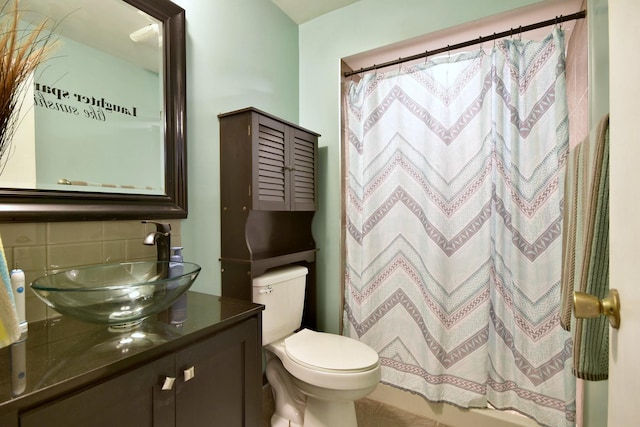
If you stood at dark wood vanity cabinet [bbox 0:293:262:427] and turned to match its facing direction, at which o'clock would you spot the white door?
The white door is roughly at 12 o'clock from the dark wood vanity cabinet.

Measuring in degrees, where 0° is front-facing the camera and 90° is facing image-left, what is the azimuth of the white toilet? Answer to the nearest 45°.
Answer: approximately 315°

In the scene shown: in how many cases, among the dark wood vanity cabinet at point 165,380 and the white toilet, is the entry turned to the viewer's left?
0

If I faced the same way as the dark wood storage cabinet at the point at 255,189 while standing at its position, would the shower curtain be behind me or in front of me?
in front

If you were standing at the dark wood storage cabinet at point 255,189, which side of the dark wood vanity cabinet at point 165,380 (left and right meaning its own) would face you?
left

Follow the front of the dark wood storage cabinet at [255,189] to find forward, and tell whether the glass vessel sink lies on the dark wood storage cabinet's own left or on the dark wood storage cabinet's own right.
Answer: on the dark wood storage cabinet's own right

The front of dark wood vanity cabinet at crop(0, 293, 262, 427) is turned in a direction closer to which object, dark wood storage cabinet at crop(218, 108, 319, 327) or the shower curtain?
the shower curtain

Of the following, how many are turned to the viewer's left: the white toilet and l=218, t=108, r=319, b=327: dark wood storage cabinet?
0

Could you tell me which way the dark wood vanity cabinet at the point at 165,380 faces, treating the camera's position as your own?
facing the viewer and to the right of the viewer

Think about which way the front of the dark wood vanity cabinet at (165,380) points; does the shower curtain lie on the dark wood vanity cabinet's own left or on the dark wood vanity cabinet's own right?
on the dark wood vanity cabinet's own left

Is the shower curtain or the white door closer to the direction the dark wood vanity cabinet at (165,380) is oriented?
the white door

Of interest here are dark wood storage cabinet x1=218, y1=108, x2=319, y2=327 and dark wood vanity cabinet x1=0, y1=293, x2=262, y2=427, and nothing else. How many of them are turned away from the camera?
0
